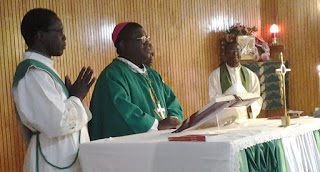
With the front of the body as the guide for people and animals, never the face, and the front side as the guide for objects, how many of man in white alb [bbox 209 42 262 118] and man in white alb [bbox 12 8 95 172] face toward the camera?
1

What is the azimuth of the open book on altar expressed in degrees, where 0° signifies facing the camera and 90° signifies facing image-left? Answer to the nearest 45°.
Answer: approximately 135°

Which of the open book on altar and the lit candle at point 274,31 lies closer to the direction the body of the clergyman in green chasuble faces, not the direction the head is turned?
the open book on altar

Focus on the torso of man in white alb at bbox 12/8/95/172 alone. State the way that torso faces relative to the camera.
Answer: to the viewer's right

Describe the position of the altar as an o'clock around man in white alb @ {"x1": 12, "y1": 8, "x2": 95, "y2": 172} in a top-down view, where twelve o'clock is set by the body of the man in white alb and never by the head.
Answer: The altar is roughly at 1 o'clock from the man in white alb.

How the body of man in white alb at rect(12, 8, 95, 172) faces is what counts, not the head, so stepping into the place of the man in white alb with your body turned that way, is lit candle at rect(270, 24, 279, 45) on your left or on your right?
on your left

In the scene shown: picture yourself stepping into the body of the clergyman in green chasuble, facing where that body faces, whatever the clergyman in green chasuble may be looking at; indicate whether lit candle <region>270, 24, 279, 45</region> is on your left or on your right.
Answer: on your left

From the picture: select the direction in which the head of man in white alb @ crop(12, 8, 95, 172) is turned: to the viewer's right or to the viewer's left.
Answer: to the viewer's right

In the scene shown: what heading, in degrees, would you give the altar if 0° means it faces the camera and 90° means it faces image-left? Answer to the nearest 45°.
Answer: approximately 315°
